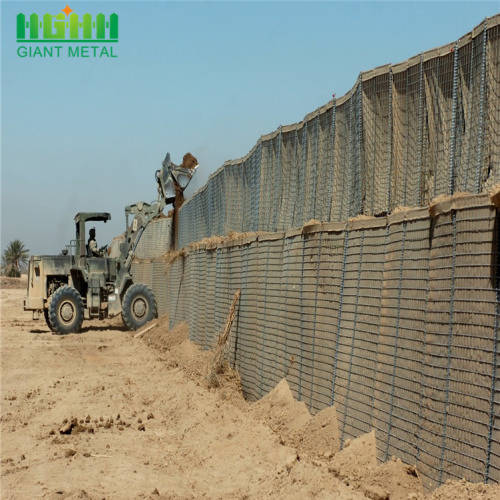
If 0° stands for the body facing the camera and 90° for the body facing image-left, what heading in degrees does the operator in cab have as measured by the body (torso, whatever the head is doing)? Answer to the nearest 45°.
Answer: approximately 270°
